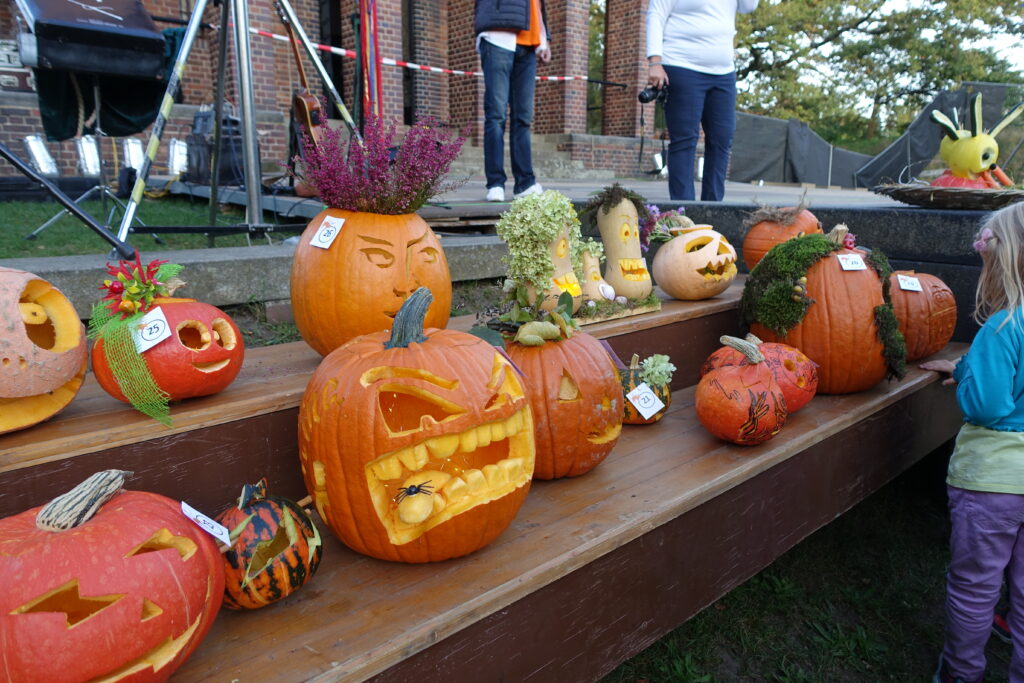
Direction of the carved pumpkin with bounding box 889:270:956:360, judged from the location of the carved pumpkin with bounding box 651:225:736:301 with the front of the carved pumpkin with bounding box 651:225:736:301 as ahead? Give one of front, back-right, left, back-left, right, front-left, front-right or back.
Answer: front-left

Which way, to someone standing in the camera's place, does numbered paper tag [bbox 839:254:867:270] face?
facing the viewer

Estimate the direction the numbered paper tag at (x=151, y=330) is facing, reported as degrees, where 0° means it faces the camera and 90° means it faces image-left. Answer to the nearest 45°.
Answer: approximately 0°

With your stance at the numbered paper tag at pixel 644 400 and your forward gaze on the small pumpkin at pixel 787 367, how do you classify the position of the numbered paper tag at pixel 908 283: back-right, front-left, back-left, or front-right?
front-left

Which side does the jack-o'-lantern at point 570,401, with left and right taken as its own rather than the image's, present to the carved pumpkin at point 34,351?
right

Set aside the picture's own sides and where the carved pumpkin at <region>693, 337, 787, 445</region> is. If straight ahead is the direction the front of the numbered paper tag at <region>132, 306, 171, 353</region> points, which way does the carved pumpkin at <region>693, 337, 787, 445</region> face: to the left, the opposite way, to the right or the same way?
the same way

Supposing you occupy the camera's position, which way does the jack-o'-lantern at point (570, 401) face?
facing the viewer and to the right of the viewer

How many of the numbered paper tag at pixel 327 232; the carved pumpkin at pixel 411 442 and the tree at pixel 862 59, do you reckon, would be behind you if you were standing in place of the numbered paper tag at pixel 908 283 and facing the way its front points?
1

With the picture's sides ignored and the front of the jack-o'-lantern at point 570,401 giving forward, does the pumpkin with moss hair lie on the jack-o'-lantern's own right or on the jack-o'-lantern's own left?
on the jack-o'-lantern's own left

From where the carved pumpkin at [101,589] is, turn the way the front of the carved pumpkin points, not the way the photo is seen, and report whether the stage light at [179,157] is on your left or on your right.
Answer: on your left

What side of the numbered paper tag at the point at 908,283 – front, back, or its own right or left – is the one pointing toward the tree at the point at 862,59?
back

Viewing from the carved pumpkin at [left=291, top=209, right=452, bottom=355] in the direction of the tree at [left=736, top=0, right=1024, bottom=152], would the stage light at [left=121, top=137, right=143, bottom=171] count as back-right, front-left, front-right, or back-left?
front-left

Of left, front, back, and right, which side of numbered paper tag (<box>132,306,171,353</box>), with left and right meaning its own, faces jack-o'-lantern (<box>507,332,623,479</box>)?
left

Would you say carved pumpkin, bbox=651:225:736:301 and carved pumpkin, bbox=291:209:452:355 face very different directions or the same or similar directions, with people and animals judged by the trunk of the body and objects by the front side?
same or similar directions

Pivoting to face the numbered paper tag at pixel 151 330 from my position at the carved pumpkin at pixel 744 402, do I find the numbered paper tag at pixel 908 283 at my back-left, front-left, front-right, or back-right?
back-right

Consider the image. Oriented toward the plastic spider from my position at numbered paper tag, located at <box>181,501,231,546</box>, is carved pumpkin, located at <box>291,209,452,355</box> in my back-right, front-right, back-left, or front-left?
front-left

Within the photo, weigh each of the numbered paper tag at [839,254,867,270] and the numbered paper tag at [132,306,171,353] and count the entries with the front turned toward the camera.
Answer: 2

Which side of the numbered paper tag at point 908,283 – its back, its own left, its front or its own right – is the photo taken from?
front
